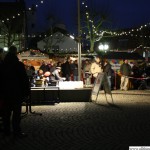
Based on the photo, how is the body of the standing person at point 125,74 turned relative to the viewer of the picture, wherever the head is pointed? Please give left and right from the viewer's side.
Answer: facing the viewer

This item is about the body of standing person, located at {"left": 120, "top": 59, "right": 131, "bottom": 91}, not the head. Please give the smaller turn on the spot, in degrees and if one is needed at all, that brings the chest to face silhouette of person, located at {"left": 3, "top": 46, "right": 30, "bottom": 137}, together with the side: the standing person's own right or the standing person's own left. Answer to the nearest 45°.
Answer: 0° — they already face them
